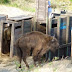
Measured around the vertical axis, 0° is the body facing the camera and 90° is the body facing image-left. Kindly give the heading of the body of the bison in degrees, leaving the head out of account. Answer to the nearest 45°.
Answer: approximately 270°

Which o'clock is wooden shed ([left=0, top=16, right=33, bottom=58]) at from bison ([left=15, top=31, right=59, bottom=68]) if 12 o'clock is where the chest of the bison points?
The wooden shed is roughly at 8 o'clock from the bison.
